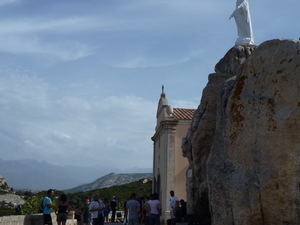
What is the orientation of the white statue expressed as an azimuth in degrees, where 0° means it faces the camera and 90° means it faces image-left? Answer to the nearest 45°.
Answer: approximately 90°

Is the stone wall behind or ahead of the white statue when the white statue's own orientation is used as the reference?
ahead
